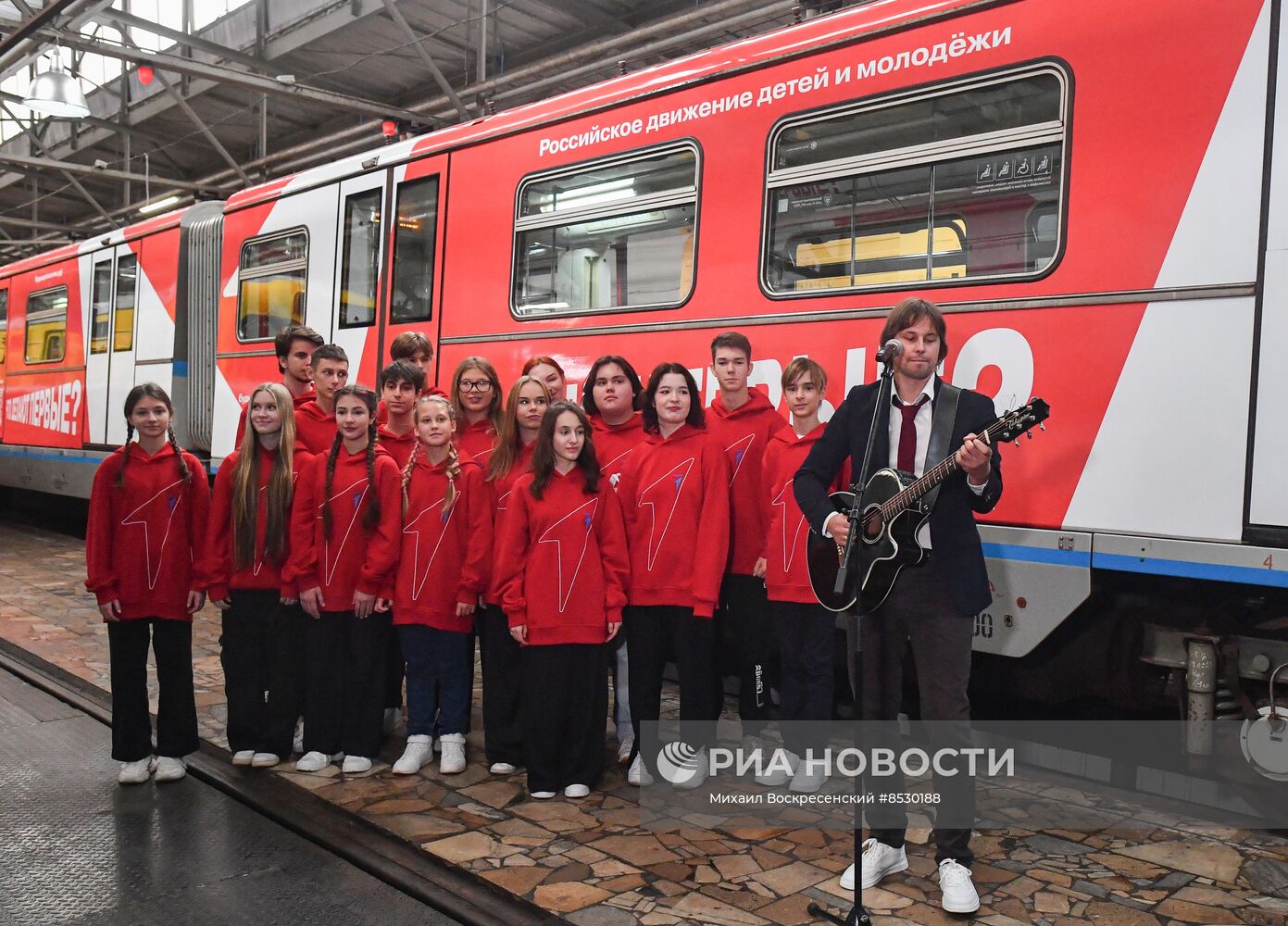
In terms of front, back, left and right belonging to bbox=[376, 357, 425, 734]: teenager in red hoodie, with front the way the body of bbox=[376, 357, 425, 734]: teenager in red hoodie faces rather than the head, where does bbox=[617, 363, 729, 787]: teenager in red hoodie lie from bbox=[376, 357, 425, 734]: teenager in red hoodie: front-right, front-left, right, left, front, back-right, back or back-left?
front-left

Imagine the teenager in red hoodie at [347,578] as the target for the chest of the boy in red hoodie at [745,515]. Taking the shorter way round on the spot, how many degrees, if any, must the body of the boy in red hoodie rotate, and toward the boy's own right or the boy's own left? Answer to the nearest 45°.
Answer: approximately 90° to the boy's own right

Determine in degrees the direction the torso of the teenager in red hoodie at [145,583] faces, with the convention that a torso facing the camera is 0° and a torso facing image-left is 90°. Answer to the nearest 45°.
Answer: approximately 0°

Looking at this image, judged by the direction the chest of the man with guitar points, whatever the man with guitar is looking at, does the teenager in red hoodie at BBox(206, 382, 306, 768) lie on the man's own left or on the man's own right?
on the man's own right

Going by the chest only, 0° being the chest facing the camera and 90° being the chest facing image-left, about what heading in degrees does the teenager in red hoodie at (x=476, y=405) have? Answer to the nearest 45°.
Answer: approximately 0°

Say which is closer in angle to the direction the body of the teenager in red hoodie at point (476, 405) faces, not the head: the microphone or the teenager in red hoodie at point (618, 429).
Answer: the microphone

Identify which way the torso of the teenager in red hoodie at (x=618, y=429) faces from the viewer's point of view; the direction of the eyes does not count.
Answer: toward the camera

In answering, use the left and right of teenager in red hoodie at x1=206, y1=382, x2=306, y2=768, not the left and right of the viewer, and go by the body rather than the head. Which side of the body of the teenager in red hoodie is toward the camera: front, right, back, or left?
front

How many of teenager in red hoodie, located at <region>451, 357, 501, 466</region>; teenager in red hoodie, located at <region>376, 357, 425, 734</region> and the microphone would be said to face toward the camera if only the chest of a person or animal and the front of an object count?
2
